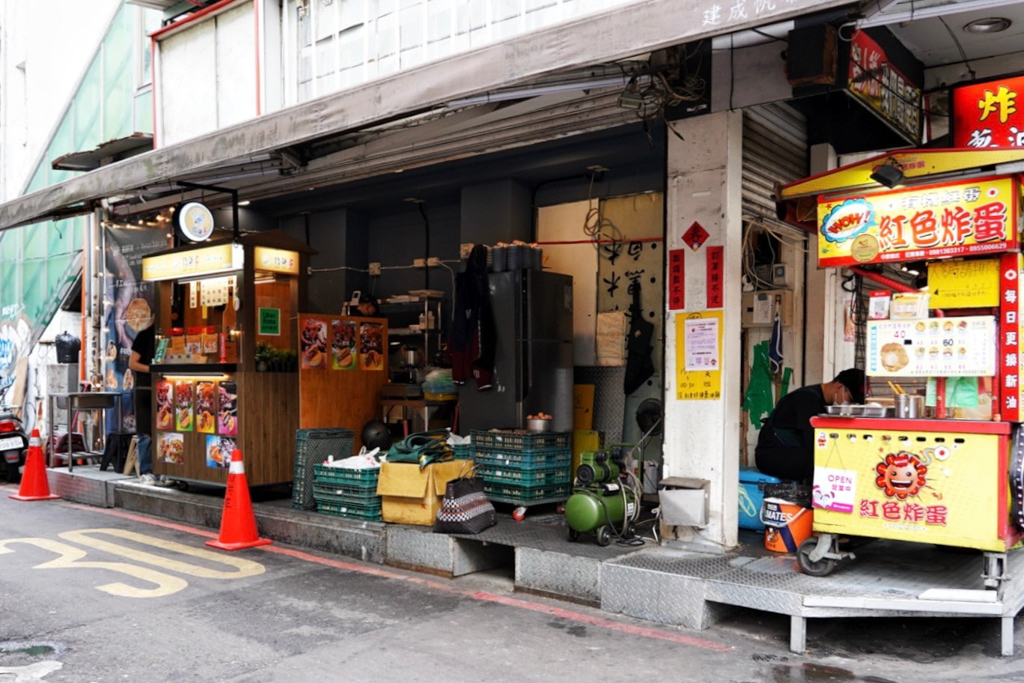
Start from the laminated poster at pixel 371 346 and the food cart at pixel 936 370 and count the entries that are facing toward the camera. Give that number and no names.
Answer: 2

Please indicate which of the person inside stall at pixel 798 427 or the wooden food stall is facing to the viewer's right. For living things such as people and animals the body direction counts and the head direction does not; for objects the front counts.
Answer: the person inside stall

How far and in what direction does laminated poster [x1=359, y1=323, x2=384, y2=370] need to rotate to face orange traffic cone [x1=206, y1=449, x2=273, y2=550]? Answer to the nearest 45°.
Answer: approximately 45° to its right

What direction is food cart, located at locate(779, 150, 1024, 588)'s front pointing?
toward the camera

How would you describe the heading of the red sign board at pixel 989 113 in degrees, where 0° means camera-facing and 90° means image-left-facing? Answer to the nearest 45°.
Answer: approximately 45°

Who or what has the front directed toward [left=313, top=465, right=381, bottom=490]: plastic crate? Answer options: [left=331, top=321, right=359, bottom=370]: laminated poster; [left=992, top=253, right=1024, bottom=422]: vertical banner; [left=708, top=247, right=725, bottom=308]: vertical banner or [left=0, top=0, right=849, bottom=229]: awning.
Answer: the laminated poster

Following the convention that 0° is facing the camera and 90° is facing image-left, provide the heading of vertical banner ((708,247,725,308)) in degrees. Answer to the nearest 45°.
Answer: approximately 0°

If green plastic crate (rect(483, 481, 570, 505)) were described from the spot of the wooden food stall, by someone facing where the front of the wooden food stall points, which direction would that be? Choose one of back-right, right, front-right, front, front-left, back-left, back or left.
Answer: left

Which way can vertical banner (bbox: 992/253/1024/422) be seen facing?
toward the camera

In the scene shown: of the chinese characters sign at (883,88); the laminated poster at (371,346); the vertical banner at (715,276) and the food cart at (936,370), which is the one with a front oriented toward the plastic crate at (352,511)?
the laminated poster

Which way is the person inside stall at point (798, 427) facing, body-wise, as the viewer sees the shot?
to the viewer's right

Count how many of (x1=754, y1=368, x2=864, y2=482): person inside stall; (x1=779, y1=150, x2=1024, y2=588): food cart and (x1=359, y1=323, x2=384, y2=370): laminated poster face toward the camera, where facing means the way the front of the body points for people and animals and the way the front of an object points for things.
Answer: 2

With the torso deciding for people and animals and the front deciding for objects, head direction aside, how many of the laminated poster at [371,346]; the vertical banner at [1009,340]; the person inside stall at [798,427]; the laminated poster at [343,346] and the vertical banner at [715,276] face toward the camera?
4
